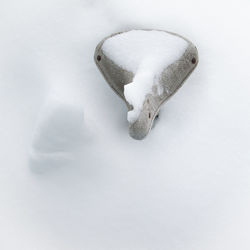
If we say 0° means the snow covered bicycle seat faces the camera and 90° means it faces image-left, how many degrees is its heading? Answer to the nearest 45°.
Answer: approximately 0°
